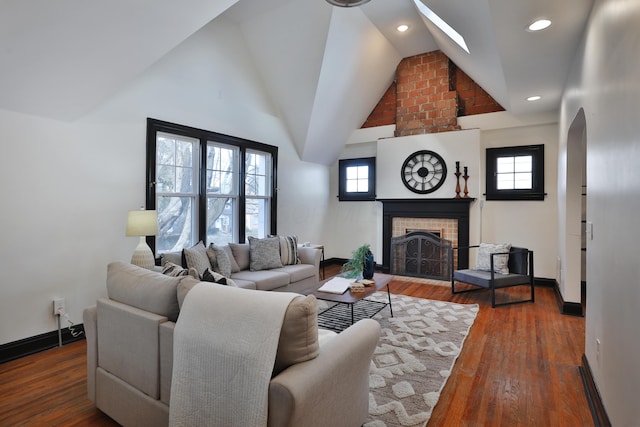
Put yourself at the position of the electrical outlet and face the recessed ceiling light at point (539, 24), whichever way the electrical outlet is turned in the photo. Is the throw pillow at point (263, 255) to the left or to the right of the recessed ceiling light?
left

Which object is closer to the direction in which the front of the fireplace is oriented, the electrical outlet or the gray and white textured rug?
the gray and white textured rug

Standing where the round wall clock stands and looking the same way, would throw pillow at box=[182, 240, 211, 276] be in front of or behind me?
in front

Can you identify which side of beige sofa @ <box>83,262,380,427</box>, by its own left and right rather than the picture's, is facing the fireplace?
front

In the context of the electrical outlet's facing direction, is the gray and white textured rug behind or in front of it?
in front

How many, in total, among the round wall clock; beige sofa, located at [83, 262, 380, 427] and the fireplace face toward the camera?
2

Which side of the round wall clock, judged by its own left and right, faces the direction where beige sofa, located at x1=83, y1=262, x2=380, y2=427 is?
front

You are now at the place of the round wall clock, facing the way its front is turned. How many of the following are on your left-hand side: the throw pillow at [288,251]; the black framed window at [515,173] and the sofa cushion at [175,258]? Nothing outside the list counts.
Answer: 1

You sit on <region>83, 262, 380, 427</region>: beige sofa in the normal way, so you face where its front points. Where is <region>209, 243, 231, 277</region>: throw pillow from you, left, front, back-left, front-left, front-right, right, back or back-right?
front-left

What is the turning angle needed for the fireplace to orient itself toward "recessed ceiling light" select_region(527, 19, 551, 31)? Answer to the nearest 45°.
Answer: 0° — it already faces it

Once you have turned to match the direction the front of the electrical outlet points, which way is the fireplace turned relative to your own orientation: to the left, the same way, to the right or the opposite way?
to the right

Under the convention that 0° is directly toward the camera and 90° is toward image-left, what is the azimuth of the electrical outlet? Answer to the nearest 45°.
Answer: approximately 315°

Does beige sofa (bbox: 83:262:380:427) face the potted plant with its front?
yes

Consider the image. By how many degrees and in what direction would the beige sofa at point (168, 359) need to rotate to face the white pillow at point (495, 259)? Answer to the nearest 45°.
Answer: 0° — it already faces it

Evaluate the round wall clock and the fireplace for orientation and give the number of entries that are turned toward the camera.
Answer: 2
